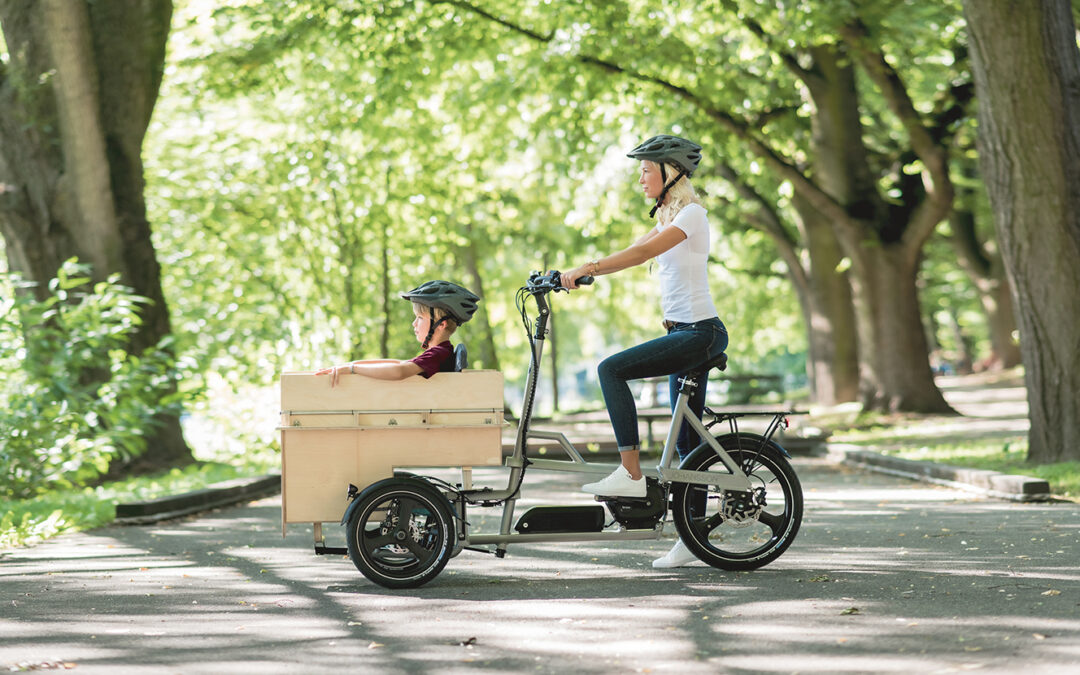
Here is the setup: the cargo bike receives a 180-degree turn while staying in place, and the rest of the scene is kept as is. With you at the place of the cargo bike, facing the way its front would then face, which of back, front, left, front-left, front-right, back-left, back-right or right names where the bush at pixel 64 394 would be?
back-left

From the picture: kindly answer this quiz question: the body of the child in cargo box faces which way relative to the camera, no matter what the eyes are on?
to the viewer's left

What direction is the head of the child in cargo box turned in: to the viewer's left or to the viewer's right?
to the viewer's left

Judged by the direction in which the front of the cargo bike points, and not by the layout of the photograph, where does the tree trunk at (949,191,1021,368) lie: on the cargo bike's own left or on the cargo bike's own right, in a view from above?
on the cargo bike's own right

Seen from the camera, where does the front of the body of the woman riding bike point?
to the viewer's left

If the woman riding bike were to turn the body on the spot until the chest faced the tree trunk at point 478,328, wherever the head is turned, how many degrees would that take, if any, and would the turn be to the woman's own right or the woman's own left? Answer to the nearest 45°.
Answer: approximately 90° to the woman's own right

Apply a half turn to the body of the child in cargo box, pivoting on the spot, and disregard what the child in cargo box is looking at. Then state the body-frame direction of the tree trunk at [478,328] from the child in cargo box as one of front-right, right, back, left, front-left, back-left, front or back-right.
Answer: left

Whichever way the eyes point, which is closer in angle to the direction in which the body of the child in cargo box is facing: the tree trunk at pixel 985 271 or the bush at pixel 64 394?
the bush

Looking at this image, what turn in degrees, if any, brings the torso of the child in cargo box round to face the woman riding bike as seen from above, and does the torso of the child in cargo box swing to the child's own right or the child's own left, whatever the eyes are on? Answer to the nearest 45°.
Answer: approximately 180°

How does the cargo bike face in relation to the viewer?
to the viewer's left

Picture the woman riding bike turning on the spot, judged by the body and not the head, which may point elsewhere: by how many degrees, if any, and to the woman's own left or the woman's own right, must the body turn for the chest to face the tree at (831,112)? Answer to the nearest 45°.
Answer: approximately 90° to the woman's own right

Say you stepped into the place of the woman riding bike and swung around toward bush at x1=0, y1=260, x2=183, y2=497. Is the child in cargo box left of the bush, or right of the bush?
left

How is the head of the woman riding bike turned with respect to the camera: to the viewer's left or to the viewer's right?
to the viewer's left
